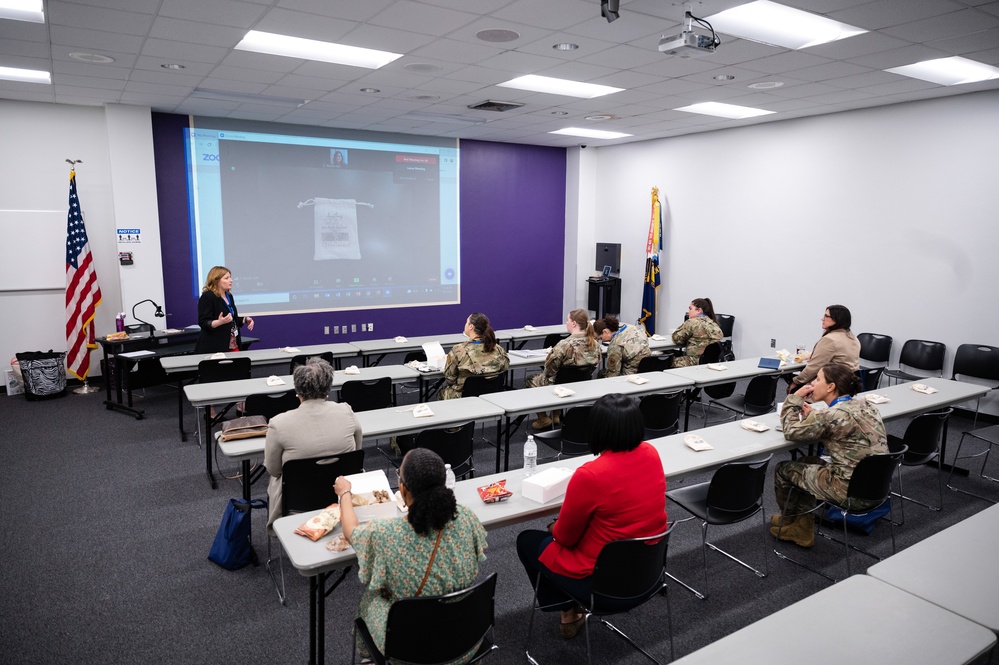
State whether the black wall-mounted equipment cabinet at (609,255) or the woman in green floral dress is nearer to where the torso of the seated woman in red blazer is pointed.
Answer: the black wall-mounted equipment cabinet

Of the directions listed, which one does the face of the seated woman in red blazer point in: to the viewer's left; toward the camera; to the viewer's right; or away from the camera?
away from the camera

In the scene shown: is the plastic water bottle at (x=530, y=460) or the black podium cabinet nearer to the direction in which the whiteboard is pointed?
the plastic water bottle

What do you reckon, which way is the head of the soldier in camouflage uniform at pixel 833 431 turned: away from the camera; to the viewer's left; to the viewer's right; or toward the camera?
to the viewer's left

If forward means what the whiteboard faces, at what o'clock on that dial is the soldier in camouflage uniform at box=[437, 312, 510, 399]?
The soldier in camouflage uniform is roughly at 11 o'clock from the whiteboard.

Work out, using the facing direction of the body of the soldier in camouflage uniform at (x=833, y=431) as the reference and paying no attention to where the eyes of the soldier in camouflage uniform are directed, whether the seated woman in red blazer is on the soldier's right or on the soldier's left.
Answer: on the soldier's left

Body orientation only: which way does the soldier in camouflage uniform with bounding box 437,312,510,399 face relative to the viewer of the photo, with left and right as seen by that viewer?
facing away from the viewer and to the left of the viewer

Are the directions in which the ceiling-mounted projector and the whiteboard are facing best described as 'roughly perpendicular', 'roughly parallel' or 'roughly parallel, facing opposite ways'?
roughly parallel, facing opposite ways

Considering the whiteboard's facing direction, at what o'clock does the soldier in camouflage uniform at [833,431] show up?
The soldier in camouflage uniform is roughly at 11 o'clock from the whiteboard.

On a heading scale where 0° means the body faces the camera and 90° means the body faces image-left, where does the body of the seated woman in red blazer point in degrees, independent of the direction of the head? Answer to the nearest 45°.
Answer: approximately 135°

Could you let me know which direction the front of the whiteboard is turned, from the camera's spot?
facing the viewer

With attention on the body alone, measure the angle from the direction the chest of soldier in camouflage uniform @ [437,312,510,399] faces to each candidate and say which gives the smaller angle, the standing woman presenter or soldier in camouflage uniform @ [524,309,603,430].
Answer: the standing woman presenter

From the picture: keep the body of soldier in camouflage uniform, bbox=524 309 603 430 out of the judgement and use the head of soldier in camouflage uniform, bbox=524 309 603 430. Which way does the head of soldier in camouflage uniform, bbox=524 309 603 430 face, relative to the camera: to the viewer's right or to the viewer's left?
to the viewer's left

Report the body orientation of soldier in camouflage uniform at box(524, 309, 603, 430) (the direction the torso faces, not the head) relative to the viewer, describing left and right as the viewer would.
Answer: facing away from the viewer and to the left of the viewer

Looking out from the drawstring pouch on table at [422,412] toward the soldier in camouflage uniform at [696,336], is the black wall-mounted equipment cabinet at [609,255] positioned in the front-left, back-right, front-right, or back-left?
front-left

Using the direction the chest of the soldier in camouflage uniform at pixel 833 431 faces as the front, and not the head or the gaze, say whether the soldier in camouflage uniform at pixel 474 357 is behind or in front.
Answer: in front

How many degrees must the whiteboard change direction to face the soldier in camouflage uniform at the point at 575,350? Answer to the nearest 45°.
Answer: approximately 45° to its left

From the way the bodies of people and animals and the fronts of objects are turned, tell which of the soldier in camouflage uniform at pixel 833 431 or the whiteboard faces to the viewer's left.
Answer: the soldier in camouflage uniform

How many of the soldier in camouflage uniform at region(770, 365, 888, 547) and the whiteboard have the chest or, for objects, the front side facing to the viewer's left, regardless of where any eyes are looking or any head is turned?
1

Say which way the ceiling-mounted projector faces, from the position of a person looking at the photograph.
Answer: facing away from the viewer and to the left of the viewer

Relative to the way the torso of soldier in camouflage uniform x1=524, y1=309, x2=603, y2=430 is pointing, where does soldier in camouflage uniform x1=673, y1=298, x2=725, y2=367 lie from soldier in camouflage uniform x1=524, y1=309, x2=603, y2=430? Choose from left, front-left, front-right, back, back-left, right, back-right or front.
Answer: right
